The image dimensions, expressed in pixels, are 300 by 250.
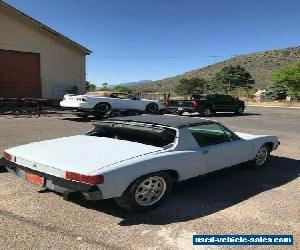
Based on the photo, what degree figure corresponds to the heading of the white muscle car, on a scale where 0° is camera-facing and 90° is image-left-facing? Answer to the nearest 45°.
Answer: approximately 225°

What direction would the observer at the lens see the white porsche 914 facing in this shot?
facing away from the viewer and to the right of the viewer

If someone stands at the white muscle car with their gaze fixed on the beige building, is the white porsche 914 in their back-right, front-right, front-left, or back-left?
back-left

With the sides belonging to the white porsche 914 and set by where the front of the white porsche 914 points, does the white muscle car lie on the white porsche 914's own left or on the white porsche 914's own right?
on the white porsche 914's own left

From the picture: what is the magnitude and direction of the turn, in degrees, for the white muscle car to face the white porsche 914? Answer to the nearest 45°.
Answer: approximately 135° to its right

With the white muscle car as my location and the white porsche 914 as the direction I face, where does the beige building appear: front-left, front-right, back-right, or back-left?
back-right
